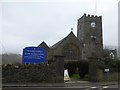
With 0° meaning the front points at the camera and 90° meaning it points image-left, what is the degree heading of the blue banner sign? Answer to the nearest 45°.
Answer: approximately 0°
